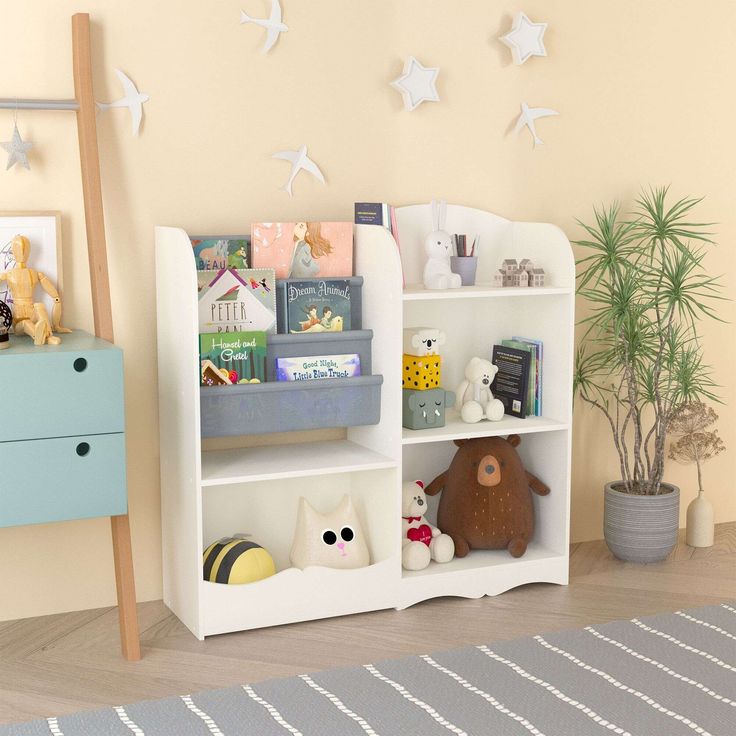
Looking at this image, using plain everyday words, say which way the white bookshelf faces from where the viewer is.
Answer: facing the viewer and to the right of the viewer

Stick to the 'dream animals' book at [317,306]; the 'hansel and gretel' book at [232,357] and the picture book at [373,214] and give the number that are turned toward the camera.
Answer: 3
